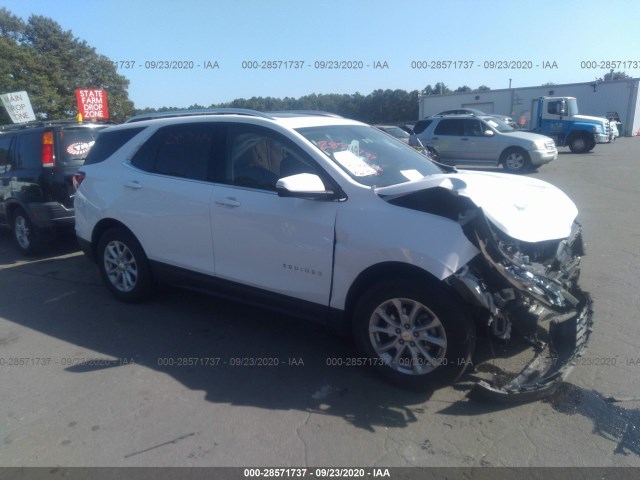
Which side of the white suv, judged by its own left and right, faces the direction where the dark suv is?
back

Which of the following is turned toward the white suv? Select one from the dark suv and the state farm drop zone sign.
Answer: the state farm drop zone sign

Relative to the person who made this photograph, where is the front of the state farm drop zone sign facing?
facing the viewer

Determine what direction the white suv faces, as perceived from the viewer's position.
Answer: facing the viewer and to the right of the viewer

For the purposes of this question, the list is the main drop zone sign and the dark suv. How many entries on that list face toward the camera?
1

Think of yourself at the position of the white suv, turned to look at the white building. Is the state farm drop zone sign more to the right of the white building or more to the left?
left

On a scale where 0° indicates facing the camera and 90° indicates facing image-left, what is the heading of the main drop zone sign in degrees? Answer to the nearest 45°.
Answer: approximately 0°

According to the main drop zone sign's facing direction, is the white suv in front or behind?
in front

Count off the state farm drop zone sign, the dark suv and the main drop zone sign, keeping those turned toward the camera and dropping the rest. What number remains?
2

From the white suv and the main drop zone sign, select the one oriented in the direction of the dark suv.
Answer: the main drop zone sign

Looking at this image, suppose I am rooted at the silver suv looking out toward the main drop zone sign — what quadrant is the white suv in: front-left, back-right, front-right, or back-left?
front-left

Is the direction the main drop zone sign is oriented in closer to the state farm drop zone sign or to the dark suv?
the dark suv

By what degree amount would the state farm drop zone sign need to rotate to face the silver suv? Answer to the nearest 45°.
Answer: approximately 90° to its left
